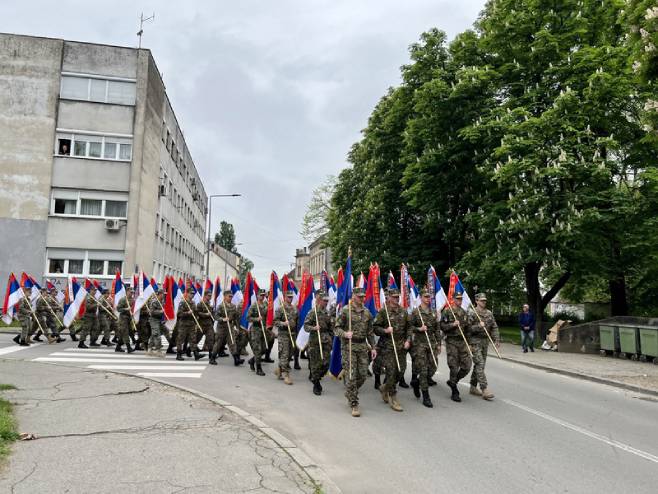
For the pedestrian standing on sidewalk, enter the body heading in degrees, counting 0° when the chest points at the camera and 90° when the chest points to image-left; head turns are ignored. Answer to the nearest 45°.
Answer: approximately 0°

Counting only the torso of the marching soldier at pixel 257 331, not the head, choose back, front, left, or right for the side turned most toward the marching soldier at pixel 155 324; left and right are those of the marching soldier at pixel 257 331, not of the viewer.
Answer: back

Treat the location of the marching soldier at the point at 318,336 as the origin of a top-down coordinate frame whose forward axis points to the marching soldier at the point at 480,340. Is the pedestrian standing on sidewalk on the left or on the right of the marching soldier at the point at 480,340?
left

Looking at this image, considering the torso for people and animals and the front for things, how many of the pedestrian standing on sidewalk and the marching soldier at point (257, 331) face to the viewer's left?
0

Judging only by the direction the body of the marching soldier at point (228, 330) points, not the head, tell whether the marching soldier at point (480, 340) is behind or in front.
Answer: in front

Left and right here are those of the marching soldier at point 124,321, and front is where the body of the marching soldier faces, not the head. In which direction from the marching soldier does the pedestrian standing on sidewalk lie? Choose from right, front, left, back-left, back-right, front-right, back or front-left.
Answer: front-left

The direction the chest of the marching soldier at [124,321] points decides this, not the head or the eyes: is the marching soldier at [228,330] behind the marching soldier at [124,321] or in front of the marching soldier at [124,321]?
in front

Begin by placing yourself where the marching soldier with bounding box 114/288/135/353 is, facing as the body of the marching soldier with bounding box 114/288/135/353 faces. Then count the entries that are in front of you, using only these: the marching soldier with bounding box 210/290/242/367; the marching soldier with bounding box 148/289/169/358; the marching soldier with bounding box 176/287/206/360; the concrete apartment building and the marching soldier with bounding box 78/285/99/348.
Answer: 3

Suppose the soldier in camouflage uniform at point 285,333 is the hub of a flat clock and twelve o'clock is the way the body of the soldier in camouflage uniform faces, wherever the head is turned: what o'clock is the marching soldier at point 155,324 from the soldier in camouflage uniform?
The marching soldier is roughly at 6 o'clock from the soldier in camouflage uniform.

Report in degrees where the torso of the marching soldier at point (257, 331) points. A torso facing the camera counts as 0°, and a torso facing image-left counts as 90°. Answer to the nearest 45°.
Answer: approximately 315°
